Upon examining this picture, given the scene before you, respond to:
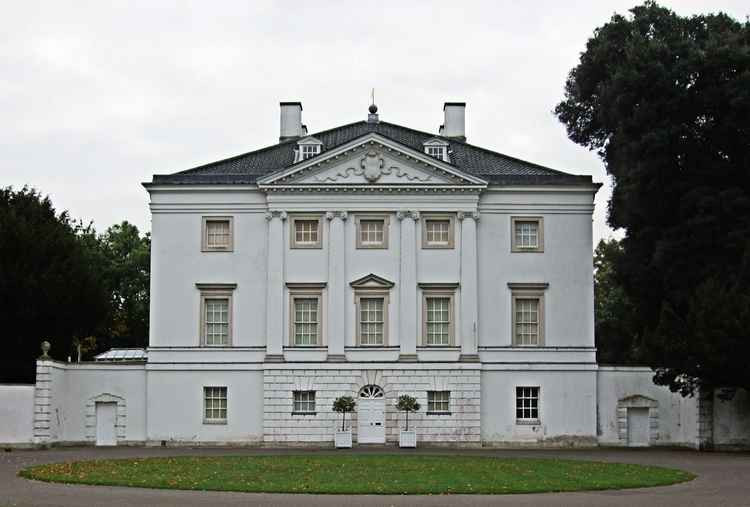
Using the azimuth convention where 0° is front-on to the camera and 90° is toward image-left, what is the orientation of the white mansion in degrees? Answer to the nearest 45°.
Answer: approximately 0°

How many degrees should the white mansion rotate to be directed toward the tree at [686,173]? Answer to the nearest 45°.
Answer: approximately 90° to its left

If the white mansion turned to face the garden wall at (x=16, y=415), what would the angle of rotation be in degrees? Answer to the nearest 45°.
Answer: approximately 90° to its right
